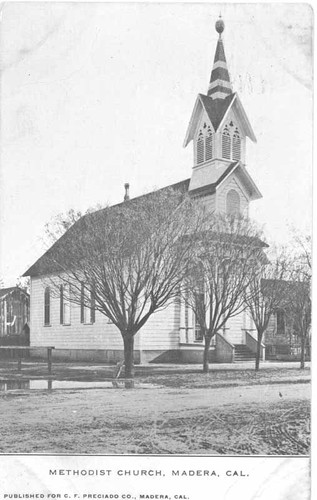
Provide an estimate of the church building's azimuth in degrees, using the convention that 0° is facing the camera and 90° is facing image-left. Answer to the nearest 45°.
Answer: approximately 315°
